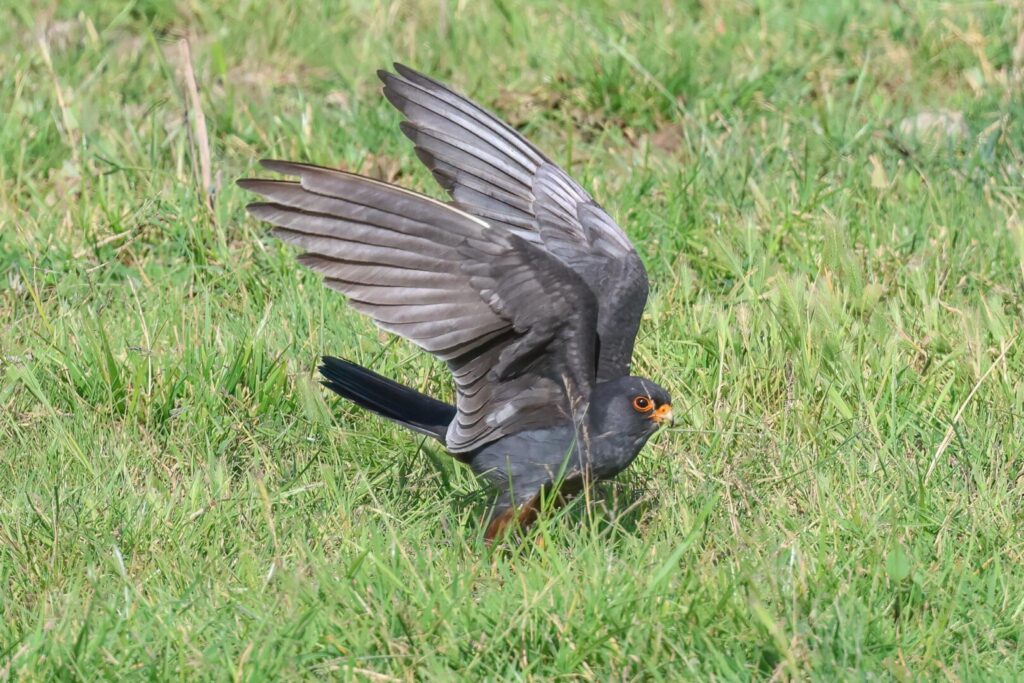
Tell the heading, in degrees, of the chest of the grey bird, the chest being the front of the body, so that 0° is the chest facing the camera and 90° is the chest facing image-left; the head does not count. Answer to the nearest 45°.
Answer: approximately 270°
